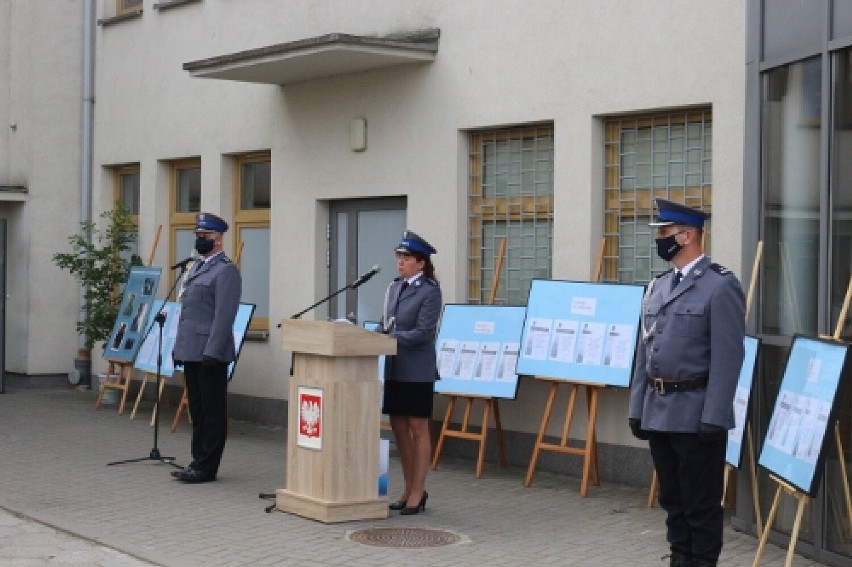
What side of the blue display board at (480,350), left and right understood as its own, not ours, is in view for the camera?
front

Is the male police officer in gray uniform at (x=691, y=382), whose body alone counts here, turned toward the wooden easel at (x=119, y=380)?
no

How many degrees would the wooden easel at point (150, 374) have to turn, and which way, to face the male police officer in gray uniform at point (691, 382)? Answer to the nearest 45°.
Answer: approximately 45° to its left

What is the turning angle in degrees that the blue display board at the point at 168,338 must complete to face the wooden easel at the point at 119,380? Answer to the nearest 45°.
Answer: approximately 90° to its right

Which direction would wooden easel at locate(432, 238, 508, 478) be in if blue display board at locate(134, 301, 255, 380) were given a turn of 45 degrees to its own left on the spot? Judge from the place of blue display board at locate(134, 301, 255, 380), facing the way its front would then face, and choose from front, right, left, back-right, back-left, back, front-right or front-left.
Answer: front-left

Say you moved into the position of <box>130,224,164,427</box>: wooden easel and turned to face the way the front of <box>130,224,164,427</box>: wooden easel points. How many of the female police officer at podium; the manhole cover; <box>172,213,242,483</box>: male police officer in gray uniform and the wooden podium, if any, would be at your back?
0

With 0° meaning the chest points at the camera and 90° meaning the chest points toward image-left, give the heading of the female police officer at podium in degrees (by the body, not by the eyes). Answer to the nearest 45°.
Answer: approximately 45°

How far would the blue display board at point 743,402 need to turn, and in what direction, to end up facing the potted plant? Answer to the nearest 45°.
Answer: approximately 90° to its right

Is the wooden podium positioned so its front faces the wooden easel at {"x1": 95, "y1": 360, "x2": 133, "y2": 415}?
no

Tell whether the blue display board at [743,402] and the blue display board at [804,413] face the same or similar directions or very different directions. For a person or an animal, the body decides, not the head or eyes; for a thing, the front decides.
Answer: same or similar directions

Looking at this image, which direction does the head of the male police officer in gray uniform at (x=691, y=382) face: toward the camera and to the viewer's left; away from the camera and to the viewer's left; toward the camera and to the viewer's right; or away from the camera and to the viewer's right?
toward the camera and to the viewer's left

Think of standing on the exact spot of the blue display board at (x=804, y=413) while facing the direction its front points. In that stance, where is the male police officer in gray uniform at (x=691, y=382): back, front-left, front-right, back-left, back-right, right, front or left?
front

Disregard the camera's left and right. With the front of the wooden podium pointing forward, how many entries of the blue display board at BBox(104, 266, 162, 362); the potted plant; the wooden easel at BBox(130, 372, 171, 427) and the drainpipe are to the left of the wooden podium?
0

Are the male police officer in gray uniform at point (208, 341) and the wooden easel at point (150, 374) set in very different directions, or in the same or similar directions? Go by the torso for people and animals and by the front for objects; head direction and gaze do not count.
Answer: same or similar directions

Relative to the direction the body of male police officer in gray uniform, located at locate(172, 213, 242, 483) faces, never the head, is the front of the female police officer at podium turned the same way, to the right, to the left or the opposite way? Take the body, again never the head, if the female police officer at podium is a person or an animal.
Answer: the same way
